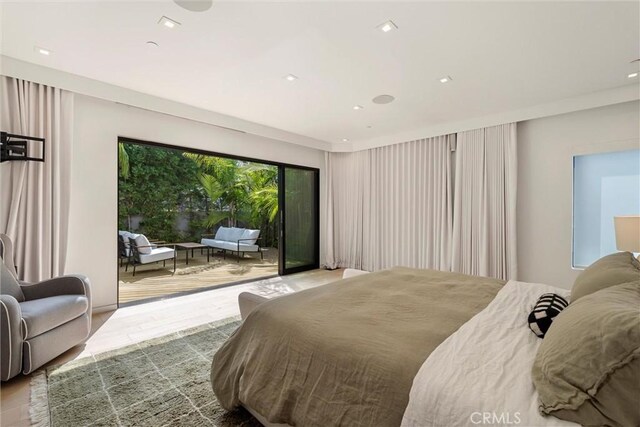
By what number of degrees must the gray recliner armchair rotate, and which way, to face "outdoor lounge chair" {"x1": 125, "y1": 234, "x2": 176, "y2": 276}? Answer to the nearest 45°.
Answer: approximately 90° to its left

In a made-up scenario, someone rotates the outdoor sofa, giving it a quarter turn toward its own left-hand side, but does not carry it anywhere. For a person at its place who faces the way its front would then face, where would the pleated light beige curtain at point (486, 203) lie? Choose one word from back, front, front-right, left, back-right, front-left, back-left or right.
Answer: front

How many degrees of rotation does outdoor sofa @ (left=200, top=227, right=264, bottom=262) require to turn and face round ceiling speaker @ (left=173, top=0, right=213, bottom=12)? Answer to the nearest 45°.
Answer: approximately 45° to its left

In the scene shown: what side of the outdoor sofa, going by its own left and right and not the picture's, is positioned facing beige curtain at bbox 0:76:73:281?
front

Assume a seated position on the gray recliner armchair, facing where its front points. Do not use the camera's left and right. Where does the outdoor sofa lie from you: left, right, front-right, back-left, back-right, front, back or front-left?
left

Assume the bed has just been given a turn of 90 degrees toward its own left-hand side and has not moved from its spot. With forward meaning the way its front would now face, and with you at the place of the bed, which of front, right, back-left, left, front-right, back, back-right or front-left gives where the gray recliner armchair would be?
front-right

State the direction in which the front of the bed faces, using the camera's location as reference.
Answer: facing away from the viewer and to the left of the viewer

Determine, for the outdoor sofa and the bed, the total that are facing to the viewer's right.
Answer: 0

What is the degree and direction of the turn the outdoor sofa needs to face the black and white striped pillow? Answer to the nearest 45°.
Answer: approximately 45° to its left

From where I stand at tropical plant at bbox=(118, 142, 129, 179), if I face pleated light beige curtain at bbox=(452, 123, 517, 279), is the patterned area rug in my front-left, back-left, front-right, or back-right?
front-right

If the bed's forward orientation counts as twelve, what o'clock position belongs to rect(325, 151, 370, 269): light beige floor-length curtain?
The light beige floor-length curtain is roughly at 1 o'clock from the bed.
